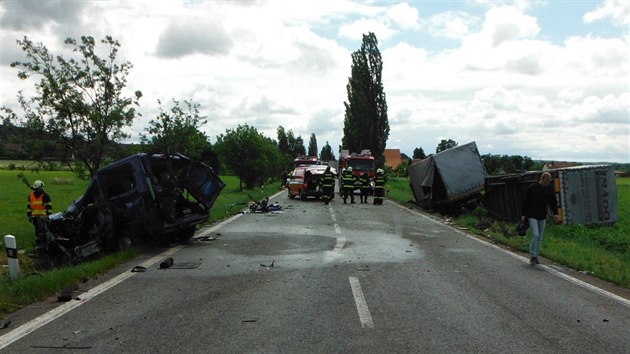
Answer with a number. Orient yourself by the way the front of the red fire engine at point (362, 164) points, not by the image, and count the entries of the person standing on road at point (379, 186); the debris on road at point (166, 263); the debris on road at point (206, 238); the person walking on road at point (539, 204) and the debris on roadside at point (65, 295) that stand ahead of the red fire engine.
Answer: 5

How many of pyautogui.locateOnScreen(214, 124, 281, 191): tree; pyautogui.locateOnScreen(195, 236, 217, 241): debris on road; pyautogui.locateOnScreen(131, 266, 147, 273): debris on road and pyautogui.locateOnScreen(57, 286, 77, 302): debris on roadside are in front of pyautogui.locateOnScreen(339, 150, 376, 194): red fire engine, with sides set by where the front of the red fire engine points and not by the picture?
3

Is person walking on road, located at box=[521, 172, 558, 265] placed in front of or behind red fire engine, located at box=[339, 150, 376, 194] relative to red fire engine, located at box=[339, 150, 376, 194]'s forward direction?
in front

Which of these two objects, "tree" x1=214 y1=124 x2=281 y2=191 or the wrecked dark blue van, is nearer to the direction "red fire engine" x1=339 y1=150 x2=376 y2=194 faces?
the wrecked dark blue van

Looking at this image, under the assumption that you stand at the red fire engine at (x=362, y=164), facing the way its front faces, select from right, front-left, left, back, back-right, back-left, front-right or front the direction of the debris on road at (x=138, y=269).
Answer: front

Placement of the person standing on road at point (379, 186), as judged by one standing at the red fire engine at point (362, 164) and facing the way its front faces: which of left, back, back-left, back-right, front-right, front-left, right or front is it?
front

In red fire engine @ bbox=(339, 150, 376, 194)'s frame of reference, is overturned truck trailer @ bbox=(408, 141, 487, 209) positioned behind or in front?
in front

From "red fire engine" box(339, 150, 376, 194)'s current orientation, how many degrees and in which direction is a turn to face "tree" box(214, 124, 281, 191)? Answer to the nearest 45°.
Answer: approximately 135° to its right

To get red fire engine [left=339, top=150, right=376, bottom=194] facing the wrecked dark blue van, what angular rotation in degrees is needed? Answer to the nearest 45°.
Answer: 0° — it already faces it

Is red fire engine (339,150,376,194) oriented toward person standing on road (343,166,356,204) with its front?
yes

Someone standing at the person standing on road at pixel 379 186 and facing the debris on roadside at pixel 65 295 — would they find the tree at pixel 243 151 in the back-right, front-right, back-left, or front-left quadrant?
back-right

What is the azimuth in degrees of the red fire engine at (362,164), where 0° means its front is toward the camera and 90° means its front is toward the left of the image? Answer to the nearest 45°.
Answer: approximately 0°

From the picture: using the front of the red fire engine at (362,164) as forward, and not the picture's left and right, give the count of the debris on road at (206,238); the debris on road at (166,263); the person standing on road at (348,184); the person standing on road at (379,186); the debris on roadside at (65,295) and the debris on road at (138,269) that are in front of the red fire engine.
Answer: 6
